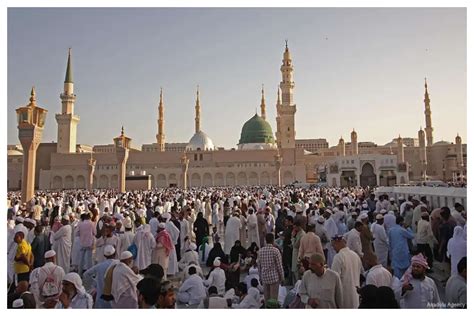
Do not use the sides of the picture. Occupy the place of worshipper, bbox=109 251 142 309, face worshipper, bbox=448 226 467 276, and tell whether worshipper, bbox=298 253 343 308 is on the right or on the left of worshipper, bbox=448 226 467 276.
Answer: right

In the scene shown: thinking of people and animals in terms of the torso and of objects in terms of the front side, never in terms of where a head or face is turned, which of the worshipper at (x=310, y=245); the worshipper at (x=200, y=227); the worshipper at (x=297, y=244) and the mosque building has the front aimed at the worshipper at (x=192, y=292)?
the mosque building

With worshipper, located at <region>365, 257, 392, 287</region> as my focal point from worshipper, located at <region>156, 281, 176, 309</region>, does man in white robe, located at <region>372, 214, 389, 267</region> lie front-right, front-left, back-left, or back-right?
front-left

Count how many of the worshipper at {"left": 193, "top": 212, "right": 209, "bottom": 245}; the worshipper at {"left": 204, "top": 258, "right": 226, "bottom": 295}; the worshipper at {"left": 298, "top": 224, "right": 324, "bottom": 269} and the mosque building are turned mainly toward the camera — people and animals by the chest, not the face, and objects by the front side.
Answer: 1

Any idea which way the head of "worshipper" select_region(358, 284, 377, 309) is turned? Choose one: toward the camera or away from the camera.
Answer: away from the camera

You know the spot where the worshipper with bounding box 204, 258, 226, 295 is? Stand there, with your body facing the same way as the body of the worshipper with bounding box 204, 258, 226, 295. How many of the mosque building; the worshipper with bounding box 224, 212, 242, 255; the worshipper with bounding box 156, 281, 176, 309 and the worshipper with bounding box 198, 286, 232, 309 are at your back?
2

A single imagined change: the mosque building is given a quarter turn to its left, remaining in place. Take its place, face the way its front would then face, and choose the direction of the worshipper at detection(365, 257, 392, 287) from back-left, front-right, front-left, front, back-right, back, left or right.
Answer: right

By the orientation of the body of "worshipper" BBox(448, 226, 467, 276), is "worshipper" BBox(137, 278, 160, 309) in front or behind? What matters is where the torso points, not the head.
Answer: behind

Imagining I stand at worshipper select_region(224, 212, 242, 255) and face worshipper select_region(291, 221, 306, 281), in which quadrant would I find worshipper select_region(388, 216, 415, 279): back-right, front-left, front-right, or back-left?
front-left

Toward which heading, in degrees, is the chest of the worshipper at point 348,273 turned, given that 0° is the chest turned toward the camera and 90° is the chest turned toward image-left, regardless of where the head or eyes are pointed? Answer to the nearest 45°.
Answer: approximately 135°

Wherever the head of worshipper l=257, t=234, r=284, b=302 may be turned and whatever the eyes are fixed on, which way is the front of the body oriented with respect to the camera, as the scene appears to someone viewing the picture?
away from the camera

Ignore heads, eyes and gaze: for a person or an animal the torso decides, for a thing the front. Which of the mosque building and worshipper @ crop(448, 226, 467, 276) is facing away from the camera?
the worshipper
